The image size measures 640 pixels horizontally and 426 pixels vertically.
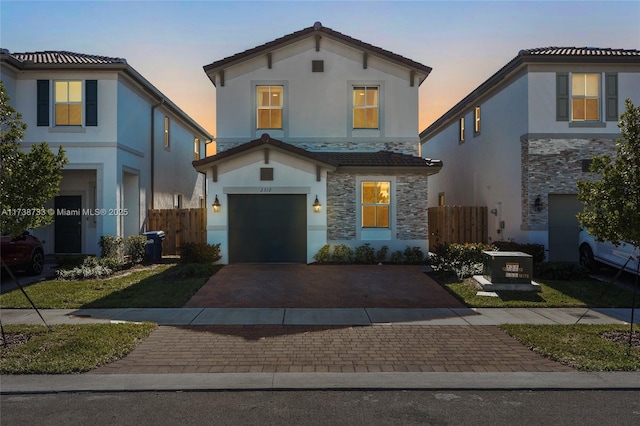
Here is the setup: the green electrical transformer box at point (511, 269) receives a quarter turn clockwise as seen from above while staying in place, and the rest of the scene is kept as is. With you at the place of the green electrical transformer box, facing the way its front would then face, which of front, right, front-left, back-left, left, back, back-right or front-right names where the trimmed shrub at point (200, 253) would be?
front

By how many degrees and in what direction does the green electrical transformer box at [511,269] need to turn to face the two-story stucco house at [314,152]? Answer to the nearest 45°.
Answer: approximately 135° to its right

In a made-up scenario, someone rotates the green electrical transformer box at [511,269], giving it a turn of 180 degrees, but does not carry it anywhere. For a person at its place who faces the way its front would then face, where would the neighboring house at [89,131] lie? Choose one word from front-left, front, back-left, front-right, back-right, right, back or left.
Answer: left

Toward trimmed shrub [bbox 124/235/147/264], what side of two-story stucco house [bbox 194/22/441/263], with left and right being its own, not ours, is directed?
right

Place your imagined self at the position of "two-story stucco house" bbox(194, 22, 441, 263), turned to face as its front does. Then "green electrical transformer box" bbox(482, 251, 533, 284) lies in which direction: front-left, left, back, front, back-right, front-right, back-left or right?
front-left

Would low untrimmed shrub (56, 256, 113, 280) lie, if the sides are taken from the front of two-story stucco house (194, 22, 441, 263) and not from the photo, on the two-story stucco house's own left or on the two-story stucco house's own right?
on the two-story stucco house's own right

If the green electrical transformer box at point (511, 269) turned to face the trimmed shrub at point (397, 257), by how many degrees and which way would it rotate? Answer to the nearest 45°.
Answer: approximately 135° to its right

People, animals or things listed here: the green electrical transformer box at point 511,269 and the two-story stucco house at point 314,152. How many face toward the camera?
2

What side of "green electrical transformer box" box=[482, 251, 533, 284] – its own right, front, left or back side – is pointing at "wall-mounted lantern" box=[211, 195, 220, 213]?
right

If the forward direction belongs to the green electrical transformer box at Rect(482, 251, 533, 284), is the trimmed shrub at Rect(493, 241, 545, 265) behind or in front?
behind

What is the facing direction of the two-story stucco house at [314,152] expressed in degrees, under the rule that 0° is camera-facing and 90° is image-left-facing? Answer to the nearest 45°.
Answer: approximately 0°

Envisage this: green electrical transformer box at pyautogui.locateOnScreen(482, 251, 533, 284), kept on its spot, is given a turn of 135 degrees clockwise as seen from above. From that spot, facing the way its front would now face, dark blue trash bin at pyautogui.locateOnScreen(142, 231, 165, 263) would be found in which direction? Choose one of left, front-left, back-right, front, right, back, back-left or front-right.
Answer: front-left

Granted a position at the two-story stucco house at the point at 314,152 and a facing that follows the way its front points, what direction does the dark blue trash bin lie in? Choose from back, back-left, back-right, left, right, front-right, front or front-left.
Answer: right

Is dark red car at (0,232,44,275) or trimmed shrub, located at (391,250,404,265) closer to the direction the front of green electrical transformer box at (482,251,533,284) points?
the dark red car

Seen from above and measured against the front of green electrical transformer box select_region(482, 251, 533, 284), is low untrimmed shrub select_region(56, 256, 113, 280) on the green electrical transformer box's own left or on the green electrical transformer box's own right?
on the green electrical transformer box's own right

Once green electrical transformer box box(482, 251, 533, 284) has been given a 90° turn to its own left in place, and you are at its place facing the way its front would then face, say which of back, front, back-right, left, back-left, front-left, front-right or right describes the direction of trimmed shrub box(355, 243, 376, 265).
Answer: back-left

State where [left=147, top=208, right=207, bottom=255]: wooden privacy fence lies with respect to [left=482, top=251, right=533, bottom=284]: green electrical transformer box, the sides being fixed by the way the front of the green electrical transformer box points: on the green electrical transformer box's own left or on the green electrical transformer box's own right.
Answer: on the green electrical transformer box's own right
